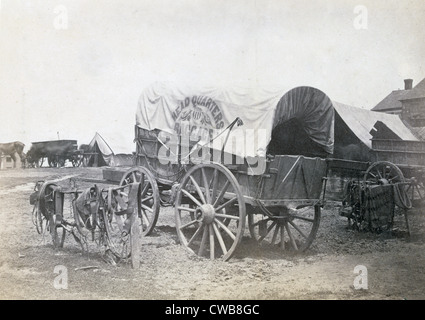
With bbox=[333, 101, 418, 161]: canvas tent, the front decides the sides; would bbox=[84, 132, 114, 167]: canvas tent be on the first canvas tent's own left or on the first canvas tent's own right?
on the first canvas tent's own right

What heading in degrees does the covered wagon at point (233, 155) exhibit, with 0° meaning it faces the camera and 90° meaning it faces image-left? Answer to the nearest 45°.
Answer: approximately 135°

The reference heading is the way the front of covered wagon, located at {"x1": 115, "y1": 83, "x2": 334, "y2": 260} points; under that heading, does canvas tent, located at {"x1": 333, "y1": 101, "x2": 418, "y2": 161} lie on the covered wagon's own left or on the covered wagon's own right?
on the covered wagon's own right

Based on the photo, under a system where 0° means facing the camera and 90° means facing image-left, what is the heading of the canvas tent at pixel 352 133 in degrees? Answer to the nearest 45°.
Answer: approximately 45°
